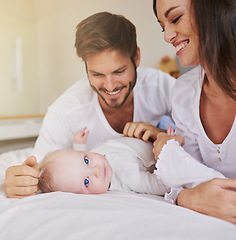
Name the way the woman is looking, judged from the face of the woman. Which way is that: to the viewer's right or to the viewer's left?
to the viewer's left

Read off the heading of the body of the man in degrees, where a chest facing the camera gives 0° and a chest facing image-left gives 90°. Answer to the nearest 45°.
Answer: approximately 0°
